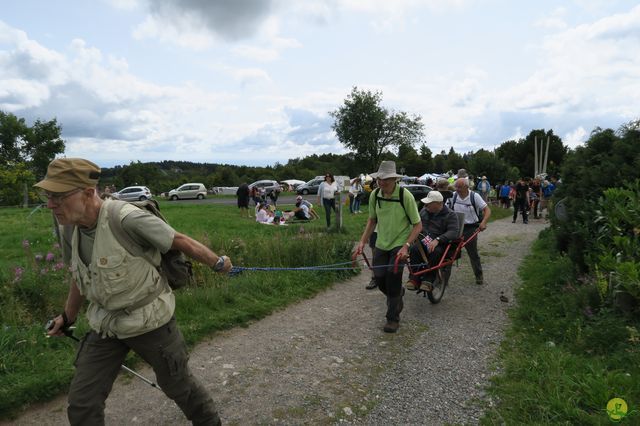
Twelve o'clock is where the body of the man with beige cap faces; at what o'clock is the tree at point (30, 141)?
The tree is roughly at 4 o'clock from the man with beige cap.

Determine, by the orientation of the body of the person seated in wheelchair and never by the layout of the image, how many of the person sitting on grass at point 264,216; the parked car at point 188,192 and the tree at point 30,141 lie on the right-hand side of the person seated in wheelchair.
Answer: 3

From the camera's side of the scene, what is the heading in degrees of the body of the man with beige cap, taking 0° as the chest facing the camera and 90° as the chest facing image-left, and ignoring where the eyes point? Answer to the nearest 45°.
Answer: approximately 45°

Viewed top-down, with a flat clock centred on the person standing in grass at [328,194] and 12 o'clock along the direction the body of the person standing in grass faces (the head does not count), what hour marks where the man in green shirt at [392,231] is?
The man in green shirt is roughly at 12 o'clock from the person standing in grass.

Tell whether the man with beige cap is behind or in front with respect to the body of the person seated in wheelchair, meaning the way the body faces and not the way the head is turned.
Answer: in front

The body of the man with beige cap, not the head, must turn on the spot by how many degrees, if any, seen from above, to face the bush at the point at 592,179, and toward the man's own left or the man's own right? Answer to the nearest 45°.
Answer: approximately 135° to the man's own left

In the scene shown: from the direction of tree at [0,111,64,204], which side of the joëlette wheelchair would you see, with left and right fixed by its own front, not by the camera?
right

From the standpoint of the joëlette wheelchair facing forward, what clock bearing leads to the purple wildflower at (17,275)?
The purple wildflower is roughly at 1 o'clock from the joëlette wheelchair.

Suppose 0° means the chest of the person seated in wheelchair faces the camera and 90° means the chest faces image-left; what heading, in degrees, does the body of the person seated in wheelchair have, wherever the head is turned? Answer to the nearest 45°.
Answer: approximately 45°

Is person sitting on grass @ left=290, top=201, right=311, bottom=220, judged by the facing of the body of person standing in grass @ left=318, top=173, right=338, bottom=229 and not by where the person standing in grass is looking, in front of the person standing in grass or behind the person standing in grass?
behind

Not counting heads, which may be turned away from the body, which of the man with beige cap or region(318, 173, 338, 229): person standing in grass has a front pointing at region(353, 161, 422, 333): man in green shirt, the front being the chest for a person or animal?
the person standing in grass

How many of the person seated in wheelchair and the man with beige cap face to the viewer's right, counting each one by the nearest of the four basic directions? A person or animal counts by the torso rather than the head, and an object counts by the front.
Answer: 0

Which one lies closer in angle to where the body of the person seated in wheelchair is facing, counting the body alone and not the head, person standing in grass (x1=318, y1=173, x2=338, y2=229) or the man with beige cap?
the man with beige cap

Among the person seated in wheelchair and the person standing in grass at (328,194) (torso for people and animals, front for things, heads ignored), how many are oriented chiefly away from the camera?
0

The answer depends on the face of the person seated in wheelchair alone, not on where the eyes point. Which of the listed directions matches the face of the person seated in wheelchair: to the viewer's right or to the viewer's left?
to the viewer's left

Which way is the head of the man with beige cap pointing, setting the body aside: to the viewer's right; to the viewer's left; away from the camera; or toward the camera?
to the viewer's left

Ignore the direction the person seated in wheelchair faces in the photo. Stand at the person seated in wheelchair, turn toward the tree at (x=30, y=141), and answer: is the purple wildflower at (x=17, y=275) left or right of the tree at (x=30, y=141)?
left

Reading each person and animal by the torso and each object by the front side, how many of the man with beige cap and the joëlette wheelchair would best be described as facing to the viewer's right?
0
